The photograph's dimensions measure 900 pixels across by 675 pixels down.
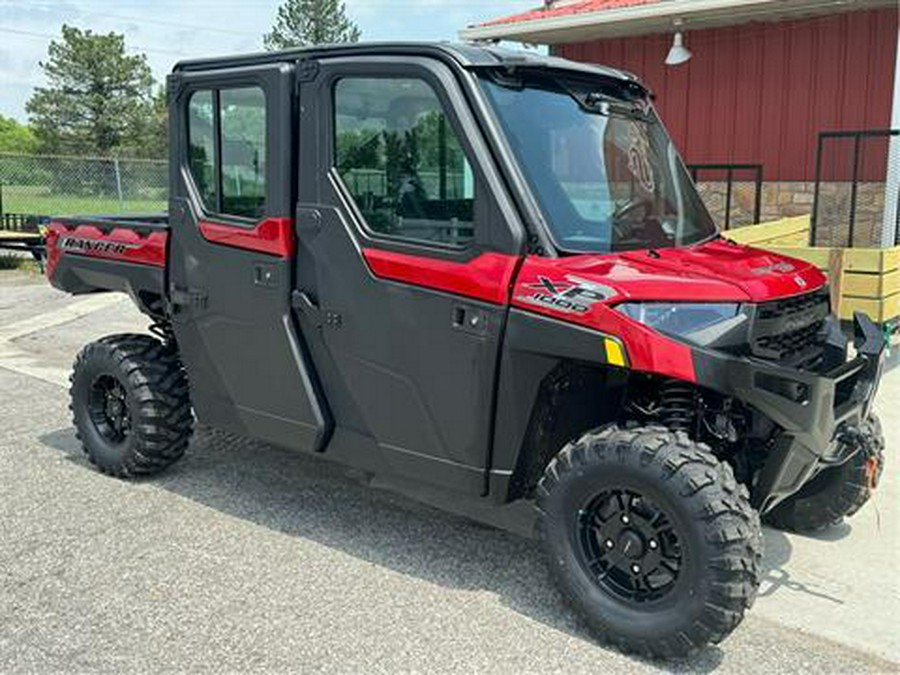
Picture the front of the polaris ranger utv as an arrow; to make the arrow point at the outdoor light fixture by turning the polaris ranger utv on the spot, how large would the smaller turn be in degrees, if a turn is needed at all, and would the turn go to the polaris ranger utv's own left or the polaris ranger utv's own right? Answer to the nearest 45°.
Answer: approximately 135° to the polaris ranger utv's own left

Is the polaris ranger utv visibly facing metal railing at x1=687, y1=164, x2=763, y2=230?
no

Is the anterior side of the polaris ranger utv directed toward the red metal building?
no

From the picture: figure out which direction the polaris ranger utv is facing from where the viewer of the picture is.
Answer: facing the viewer and to the right of the viewer

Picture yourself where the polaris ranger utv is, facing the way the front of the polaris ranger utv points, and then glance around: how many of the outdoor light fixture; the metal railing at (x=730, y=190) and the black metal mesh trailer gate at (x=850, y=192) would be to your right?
0

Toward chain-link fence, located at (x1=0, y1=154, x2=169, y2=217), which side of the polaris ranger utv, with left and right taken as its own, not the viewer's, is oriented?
back

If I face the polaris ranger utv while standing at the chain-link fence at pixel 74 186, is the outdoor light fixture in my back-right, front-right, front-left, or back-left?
front-left

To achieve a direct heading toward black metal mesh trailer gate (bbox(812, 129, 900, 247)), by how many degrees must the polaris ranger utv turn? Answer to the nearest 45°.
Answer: approximately 90° to its left
